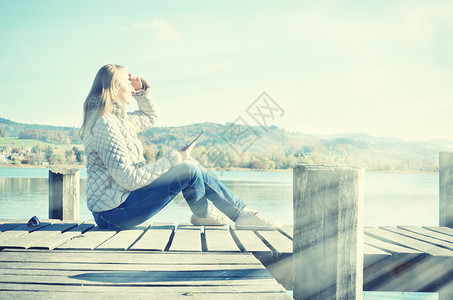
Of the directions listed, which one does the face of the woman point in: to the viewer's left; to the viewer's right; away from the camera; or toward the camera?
to the viewer's right

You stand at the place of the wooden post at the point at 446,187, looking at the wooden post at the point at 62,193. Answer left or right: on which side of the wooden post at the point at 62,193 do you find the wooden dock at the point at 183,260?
left

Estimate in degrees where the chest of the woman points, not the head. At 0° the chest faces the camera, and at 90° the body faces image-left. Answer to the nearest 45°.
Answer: approximately 270°

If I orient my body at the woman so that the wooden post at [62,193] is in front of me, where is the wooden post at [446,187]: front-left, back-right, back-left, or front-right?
back-right
